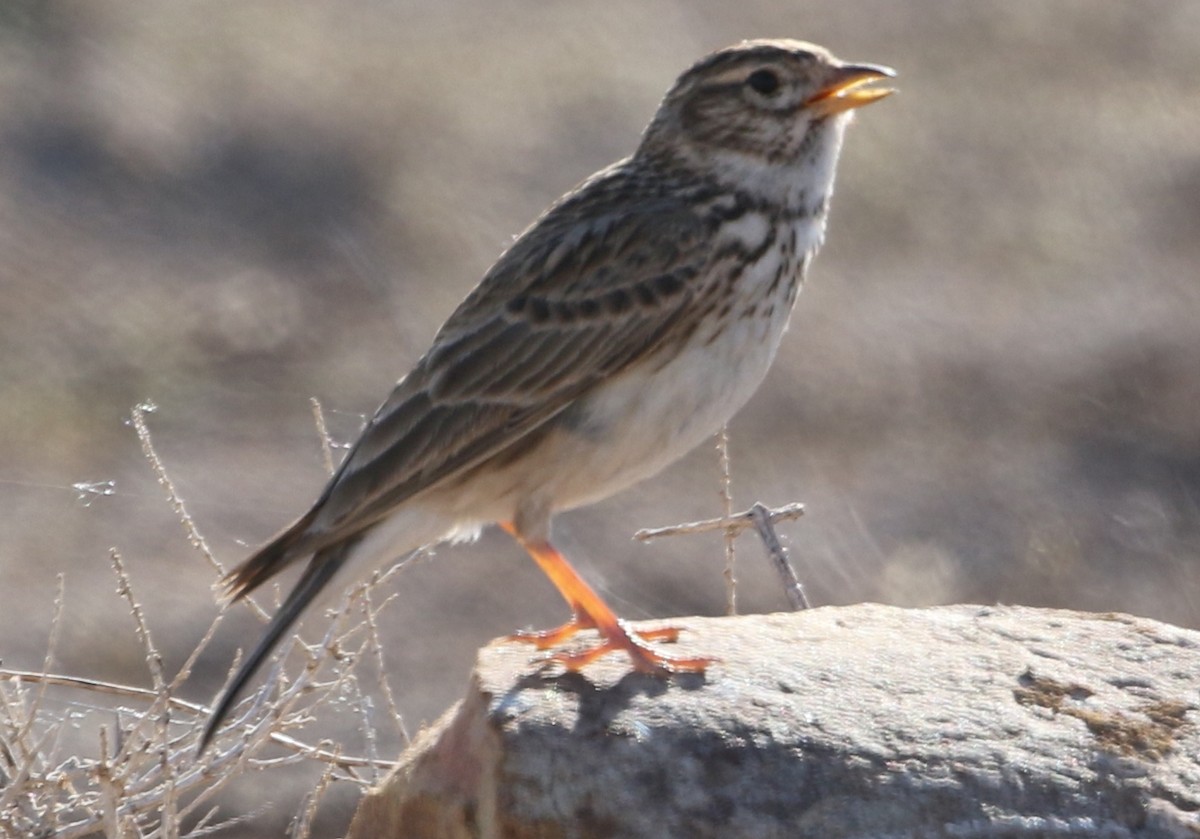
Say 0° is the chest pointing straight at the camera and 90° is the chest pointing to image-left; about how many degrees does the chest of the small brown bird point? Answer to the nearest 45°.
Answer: approximately 270°
